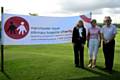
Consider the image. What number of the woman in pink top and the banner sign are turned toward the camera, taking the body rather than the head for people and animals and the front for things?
2

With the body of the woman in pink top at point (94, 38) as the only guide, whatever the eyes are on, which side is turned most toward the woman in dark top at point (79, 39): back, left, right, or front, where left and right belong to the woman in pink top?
right

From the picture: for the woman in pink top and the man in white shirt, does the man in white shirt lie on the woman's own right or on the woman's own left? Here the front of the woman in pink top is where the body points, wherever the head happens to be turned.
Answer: on the woman's own left

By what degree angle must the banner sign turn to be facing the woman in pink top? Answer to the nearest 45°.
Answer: approximately 90° to its left

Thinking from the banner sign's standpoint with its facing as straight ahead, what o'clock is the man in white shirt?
The man in white shirt is roughly at 9 o'clock from the banner sign.

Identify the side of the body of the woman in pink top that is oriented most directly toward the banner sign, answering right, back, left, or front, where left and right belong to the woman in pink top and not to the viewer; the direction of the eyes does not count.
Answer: right

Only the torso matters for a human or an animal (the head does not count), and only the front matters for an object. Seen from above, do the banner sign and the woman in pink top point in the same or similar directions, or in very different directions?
same or similar directions

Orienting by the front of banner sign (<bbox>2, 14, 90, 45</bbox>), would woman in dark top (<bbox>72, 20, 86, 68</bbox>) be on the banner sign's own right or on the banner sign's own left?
on the banner sign's own left

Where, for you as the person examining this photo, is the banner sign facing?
facing the viewer
